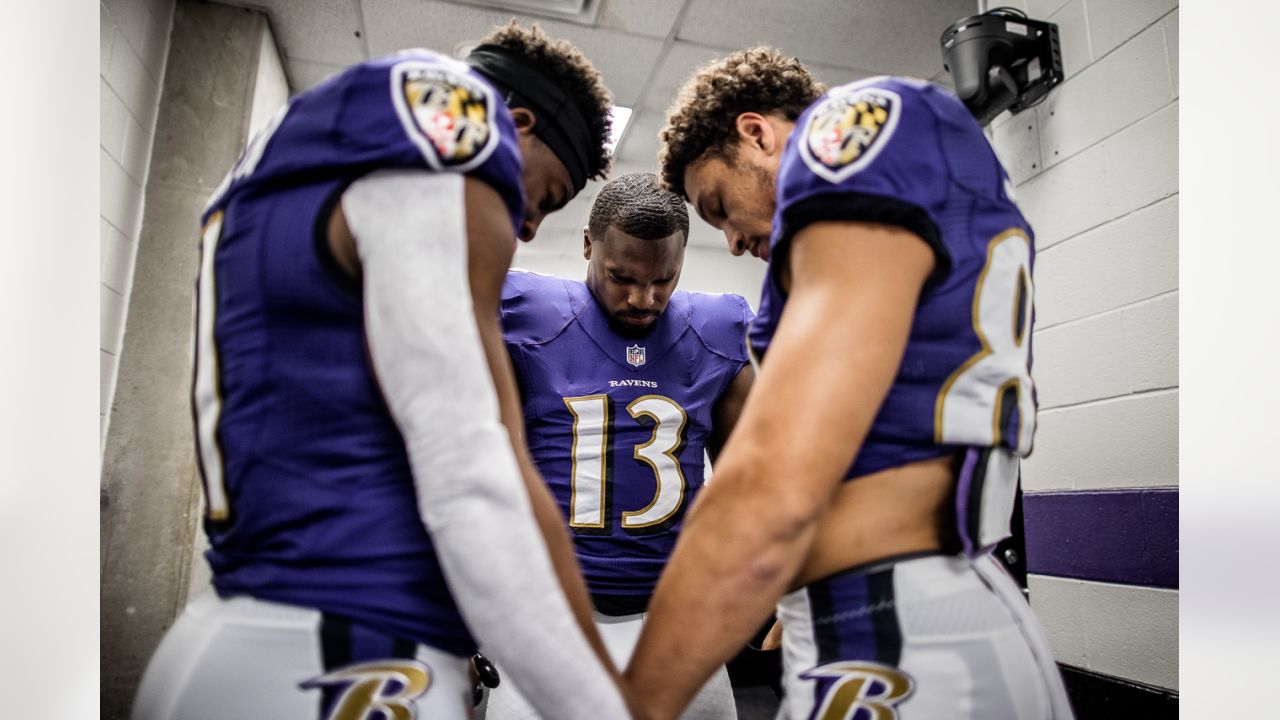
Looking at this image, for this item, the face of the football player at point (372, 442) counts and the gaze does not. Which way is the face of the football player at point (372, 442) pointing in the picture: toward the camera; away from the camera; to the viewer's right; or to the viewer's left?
to the viewer's right

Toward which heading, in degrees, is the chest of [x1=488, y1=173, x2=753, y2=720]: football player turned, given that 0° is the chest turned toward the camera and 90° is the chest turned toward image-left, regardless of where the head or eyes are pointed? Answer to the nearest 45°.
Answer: approximately 0°

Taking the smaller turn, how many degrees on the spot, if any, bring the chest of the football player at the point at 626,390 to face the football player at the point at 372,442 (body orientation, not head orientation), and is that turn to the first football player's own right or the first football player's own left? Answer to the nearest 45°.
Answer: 0° — they already face them

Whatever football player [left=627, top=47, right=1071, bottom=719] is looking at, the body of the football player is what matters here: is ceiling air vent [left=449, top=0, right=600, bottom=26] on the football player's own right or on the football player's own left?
on the football player's own right

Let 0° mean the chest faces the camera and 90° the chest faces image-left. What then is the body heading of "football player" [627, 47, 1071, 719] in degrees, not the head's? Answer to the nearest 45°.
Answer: approximately 90°

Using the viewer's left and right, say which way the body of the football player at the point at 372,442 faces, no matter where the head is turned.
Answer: facing to the right of the viewer

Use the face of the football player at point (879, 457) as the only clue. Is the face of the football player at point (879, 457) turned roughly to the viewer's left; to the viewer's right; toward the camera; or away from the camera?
to the viewer's left
